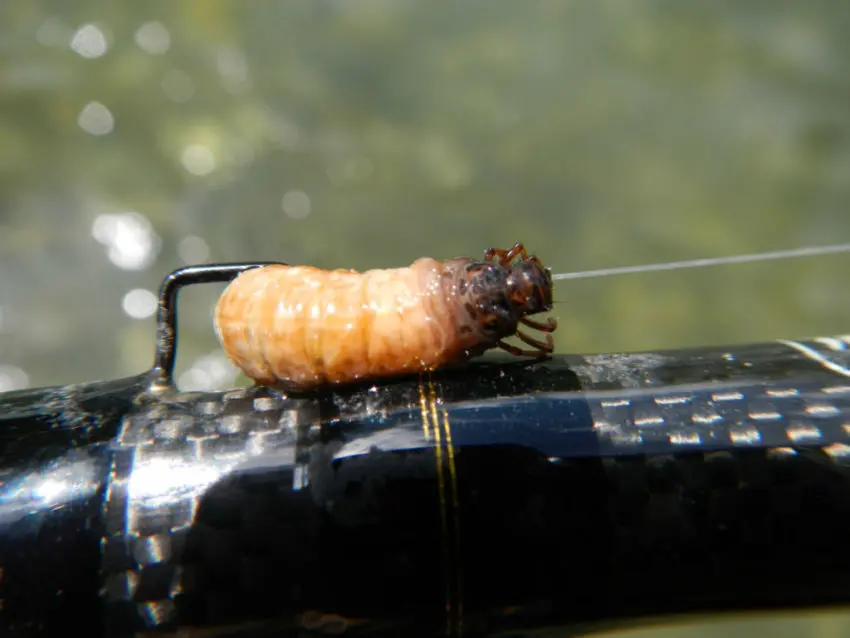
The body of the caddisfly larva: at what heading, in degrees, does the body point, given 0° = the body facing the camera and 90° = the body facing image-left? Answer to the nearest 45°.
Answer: approximately 270°
